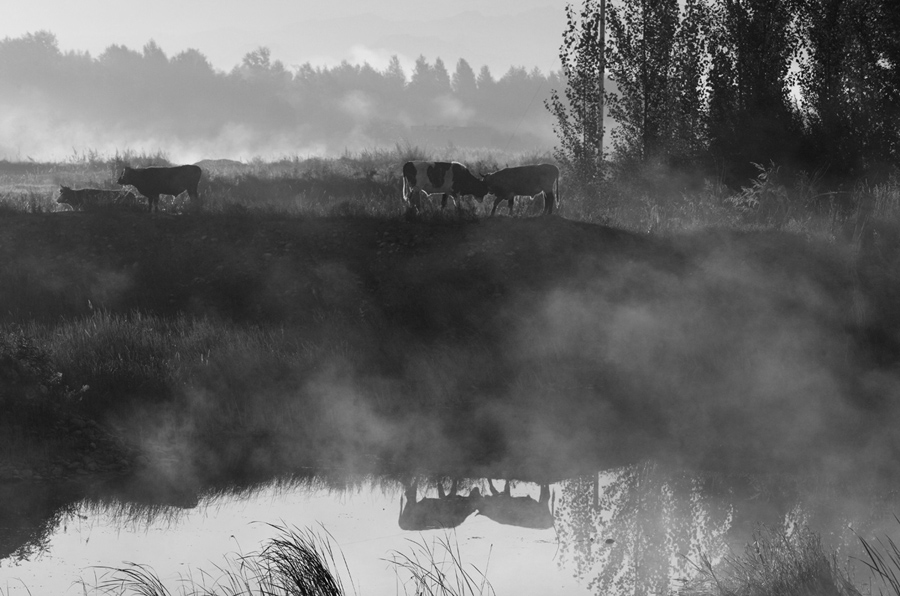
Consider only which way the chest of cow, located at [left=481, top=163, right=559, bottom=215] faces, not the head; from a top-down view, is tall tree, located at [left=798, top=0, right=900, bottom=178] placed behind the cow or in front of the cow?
behind

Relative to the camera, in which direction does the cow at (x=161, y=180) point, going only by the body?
to the viewer's left

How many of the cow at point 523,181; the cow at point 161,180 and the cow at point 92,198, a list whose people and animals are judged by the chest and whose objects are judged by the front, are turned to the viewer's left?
3

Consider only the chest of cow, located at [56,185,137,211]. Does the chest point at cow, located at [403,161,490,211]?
no

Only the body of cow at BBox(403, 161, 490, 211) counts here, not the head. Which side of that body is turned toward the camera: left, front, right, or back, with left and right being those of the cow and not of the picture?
right

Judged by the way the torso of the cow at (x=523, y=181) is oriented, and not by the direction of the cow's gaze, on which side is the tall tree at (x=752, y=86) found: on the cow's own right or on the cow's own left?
on the cow's own right

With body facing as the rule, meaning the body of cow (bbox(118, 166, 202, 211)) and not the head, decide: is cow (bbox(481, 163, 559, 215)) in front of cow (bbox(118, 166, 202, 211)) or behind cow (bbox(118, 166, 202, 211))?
behind

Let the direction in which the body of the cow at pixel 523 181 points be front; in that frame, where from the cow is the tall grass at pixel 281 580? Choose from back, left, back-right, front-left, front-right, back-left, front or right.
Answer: left

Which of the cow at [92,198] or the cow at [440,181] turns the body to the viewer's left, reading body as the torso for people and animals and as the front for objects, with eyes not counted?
the cow at [92,198]

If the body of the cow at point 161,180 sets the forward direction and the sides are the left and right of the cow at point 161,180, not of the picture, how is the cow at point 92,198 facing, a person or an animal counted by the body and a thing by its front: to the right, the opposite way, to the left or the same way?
the same way

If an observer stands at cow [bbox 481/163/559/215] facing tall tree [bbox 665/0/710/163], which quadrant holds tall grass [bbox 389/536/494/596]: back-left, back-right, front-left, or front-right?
back-right

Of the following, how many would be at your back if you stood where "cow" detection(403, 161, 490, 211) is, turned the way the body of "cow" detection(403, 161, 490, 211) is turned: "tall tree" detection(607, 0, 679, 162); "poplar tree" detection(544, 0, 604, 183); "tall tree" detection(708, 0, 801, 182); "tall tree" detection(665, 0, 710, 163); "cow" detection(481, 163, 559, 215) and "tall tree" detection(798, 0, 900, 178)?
0

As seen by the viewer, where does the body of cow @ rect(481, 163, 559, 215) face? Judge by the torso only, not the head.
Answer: to the viewer's left

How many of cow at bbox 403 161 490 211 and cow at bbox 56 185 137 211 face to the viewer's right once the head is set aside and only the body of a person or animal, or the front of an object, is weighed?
1

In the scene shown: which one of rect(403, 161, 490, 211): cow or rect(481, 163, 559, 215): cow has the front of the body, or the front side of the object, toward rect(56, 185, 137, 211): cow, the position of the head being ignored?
rect(481, 163, 559, 215): cow

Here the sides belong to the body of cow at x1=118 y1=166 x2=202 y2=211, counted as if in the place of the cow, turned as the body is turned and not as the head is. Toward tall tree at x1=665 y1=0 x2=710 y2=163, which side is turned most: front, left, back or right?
back

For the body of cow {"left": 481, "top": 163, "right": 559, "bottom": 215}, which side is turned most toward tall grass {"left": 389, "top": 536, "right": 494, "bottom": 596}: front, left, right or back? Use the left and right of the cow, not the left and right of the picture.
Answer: left

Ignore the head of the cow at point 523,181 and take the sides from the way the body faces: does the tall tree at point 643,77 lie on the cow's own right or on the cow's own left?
on the cow's own right

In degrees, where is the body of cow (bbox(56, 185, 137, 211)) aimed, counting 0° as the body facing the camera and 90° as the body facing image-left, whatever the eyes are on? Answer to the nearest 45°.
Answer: approximately 90°

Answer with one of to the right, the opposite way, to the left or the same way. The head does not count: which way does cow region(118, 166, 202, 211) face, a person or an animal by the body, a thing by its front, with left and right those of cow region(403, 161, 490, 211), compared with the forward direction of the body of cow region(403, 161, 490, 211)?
the opposite way

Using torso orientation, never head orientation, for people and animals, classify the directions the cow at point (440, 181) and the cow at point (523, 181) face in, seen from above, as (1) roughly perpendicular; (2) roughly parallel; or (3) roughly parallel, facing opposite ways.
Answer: roughly parallel, facing opposite ways

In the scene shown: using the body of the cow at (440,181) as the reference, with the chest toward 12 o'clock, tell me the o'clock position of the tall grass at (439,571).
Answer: The tall grass is roughly at 3 o'clock from the cow.
